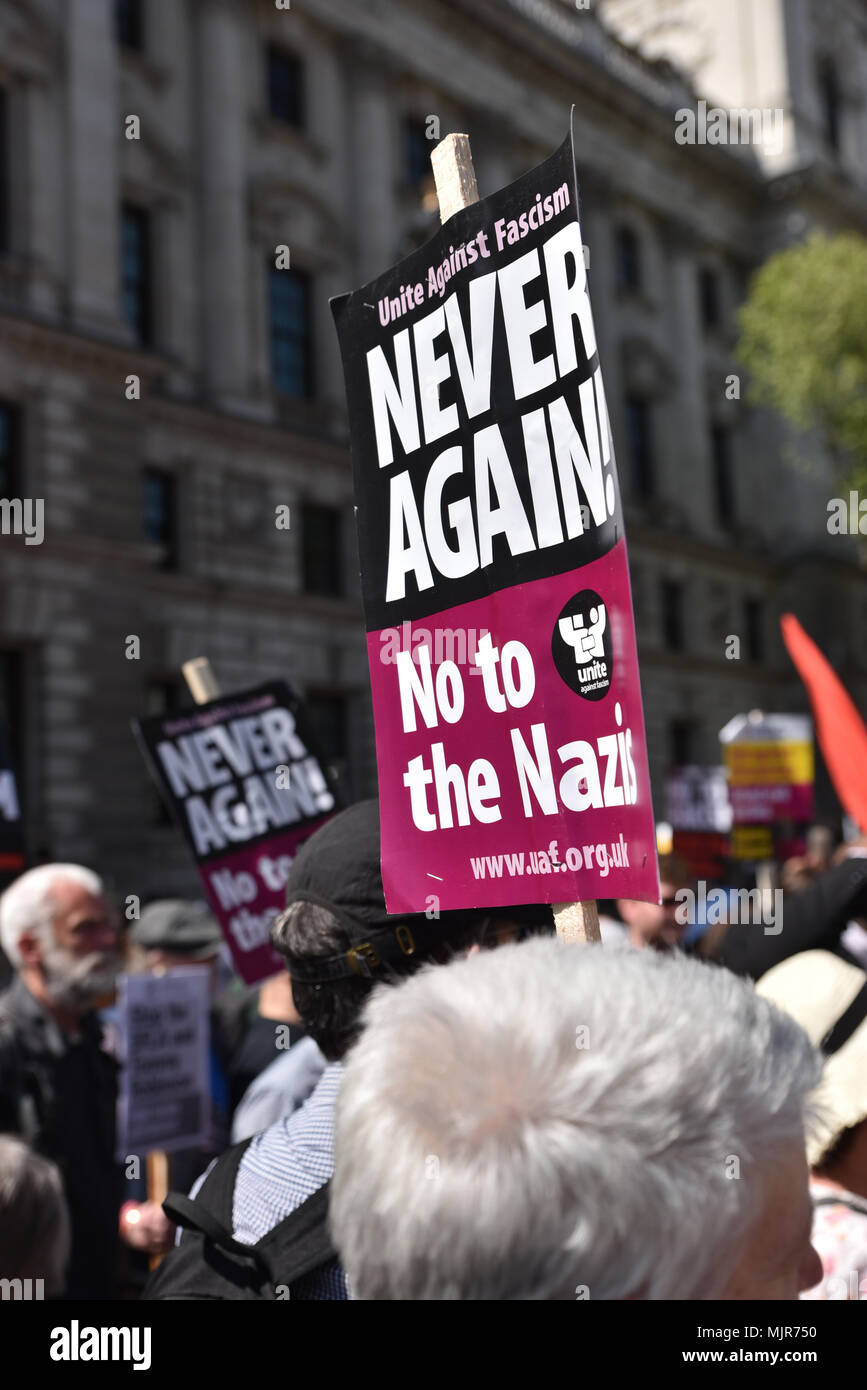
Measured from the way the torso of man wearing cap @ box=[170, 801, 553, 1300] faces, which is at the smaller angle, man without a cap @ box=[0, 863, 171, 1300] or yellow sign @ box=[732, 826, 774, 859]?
the yellow sign

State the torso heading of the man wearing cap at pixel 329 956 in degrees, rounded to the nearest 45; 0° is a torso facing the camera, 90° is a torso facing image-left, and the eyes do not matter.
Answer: approximately 225°

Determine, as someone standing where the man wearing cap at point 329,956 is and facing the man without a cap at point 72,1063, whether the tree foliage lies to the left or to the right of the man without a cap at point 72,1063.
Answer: right

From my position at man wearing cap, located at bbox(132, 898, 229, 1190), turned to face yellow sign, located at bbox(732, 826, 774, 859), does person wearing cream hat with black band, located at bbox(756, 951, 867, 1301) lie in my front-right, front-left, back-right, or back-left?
back-right

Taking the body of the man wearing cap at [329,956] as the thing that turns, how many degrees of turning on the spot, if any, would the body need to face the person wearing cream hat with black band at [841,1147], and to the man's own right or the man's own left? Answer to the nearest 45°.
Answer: approximately 45° to the man's own right
